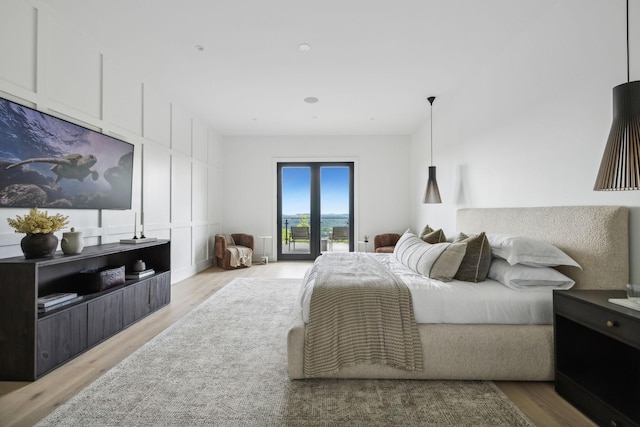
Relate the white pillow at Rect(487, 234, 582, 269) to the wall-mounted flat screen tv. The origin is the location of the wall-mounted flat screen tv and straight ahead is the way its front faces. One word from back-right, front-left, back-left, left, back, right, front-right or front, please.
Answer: front

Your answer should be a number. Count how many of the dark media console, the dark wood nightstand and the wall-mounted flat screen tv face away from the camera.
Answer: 0

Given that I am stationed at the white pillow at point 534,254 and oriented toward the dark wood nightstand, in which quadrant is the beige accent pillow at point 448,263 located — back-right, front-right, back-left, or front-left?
back-right

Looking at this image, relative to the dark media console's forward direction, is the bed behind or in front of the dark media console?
in front

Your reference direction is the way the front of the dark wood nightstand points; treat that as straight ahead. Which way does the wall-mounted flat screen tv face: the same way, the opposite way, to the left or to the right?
the opposite way

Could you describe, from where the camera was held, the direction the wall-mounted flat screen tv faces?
facing the viewer and to the right of the viewer

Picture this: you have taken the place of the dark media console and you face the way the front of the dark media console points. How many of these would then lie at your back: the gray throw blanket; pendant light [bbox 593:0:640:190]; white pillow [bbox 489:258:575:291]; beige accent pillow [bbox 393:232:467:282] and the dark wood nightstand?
0

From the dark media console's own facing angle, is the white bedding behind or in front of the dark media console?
in front

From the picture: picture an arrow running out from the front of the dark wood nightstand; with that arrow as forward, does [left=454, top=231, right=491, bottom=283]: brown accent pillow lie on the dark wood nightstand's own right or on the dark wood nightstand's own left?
on the dark wood nightstand's own right

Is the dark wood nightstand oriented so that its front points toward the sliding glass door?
no

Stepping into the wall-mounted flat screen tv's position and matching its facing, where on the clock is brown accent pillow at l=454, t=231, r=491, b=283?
The brown accent pillow is roughly at 12 o'clock from the wall-mounted flat screen tv.

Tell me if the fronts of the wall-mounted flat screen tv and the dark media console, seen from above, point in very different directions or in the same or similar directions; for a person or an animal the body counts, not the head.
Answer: same or similar directions

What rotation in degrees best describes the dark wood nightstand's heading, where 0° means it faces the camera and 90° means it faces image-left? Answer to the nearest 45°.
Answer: approximately 45°

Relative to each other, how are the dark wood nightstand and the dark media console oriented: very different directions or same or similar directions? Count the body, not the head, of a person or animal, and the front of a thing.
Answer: very different directions

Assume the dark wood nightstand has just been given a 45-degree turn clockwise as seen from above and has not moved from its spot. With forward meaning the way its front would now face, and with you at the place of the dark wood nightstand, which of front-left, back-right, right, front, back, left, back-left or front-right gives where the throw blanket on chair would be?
front

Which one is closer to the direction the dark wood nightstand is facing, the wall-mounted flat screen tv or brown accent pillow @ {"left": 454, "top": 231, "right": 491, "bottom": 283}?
the wall-mounted flat screen tv

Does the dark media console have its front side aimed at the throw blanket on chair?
no

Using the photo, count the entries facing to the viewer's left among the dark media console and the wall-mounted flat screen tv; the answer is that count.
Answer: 0

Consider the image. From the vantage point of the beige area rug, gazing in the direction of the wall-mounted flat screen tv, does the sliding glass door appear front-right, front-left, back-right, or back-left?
front-right
